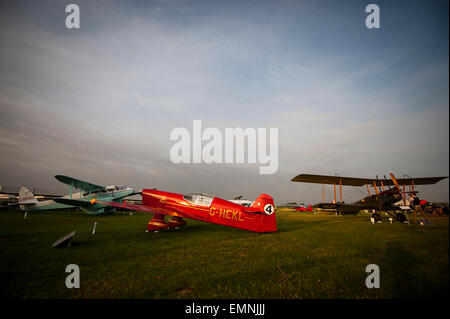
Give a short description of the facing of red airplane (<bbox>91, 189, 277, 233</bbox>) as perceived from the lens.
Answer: facing away from the viewer and to the left of the viewer

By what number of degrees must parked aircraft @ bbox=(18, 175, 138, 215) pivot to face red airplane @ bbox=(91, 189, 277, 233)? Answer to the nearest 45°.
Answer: approximately 45° to its right

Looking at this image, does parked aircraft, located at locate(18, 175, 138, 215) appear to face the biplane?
yes

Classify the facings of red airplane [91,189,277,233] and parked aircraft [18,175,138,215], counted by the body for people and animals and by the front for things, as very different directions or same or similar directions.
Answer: very different directions
